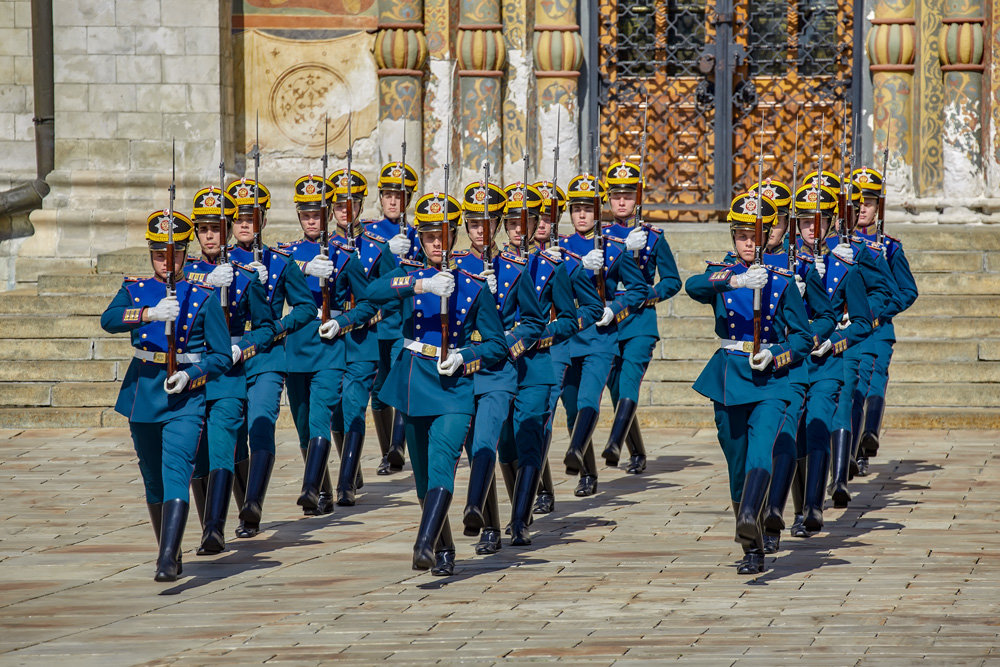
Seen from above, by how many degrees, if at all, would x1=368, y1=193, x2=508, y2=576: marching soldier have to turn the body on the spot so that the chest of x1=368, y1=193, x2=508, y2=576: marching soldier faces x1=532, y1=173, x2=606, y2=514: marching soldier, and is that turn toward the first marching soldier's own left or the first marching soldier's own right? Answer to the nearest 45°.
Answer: approximately 180°

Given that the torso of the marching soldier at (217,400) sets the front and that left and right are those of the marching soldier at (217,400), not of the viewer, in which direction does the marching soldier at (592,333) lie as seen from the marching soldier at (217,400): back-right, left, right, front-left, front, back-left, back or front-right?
back-left

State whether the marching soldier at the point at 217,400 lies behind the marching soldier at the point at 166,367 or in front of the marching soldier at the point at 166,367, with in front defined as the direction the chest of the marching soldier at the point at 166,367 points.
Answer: behind

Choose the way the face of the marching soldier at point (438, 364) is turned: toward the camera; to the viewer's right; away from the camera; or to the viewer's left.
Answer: toward the camera

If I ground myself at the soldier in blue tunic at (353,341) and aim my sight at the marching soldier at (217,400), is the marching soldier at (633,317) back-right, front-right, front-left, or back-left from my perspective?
back-left

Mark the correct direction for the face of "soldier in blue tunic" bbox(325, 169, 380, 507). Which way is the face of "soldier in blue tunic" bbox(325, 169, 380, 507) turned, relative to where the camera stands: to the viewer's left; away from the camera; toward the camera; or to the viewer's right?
toward the camera

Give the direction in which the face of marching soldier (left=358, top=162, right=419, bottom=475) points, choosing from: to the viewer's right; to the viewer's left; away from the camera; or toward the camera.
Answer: toward the camera

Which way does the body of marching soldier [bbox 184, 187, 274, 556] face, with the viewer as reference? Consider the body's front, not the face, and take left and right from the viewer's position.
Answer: facing the viewer

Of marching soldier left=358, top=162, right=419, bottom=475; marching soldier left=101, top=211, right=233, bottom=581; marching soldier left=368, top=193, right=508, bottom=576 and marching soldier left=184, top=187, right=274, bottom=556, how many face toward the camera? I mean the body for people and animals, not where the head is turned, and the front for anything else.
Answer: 4

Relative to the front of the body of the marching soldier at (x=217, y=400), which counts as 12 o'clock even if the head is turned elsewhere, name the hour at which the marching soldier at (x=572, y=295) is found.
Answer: the marching soldier at (x=572, y=295) is roughly at 8 o'clock from the marching soldier at (x=217, y=400).

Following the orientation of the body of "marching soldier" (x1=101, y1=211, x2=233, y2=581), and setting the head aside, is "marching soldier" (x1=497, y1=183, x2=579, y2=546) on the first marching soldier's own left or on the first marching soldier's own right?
on the first marching soldier's own left

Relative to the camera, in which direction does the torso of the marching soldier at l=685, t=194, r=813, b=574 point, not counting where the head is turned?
toward the camera

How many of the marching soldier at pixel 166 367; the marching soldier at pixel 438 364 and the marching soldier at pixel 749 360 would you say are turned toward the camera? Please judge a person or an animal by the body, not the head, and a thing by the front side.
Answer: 3
